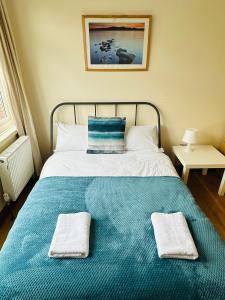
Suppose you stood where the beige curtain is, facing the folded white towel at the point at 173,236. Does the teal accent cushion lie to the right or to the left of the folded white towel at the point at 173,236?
left

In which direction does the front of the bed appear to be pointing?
toward the camera

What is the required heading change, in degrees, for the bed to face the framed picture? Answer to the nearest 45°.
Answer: approximately 180°

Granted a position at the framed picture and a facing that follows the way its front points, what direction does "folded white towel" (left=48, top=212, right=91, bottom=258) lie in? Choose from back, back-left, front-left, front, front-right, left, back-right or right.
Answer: front

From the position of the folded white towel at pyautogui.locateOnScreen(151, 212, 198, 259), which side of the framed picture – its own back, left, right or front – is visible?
front

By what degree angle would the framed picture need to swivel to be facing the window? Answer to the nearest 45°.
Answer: approximately 90° to its right

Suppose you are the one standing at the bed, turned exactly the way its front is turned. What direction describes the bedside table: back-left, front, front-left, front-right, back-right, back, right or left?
back-left

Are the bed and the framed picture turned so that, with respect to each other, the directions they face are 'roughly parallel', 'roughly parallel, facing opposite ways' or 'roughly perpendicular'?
roughly parallel

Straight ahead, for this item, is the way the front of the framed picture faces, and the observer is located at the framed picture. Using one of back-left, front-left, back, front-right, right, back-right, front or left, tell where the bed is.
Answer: front

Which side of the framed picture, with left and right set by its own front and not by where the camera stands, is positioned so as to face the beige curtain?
right

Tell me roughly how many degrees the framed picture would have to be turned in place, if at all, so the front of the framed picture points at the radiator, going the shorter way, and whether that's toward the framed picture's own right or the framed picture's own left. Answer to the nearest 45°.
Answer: approximately 45° to the framed picture's own right

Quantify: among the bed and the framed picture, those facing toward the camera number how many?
2

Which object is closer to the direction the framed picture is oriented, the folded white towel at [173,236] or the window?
the folded white towel

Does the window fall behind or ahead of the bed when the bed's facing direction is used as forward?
behind

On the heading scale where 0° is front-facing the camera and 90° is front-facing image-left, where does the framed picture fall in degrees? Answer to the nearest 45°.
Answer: approximately 0°
